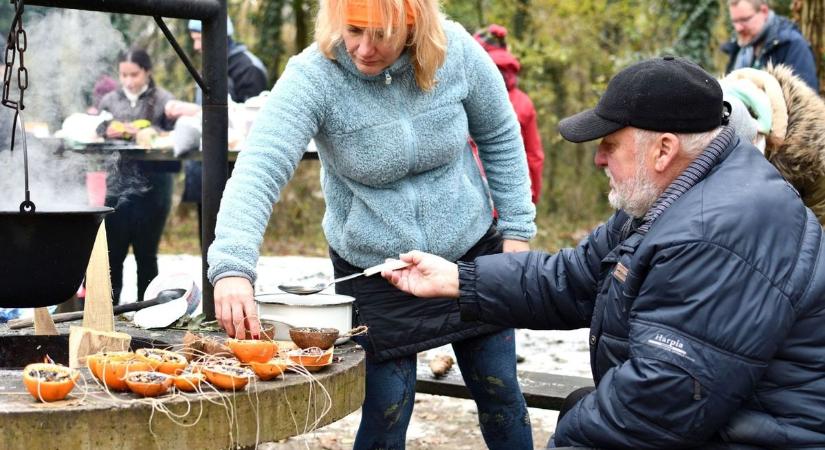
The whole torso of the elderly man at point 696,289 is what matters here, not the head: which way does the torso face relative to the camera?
to the viewer's left

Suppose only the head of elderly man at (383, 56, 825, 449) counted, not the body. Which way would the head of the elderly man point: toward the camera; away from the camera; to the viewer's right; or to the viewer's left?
to the viewer's left

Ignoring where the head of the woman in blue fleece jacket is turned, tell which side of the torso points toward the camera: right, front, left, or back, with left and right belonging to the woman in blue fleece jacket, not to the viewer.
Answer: front

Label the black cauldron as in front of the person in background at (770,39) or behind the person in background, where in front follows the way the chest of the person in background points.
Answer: in front

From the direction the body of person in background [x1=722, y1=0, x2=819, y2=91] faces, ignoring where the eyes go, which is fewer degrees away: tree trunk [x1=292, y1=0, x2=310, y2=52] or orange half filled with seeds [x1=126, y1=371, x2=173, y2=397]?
the orange half filled with seeds

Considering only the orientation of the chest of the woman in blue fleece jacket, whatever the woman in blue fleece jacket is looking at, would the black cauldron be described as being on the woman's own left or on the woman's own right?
on the woman's own right

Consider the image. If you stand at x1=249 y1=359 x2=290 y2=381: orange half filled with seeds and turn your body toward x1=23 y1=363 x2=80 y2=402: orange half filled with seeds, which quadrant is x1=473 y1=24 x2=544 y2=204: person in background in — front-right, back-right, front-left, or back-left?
back-right

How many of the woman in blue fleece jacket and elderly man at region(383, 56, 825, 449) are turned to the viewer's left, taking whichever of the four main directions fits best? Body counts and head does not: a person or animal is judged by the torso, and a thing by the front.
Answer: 1

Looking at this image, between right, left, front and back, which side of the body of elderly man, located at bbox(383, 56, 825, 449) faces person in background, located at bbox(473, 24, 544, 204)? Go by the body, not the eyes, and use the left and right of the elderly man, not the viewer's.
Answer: right

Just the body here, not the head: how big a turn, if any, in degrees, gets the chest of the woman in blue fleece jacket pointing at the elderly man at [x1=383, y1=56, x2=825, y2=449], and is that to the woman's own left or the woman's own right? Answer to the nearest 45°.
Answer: approximately 45° to the woman's own left

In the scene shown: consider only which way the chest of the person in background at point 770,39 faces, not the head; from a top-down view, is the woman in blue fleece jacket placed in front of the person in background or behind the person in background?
in front

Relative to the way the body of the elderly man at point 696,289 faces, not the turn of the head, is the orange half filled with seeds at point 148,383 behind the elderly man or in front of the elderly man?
in front
